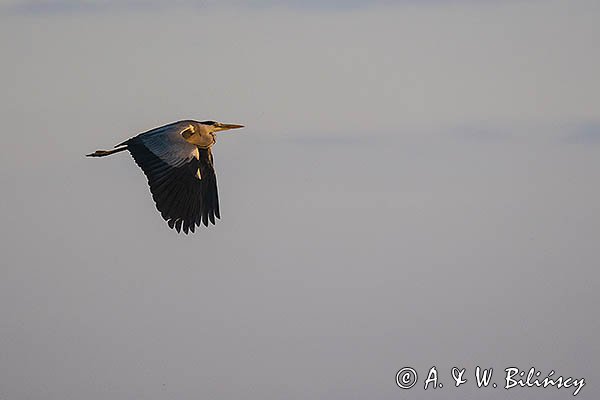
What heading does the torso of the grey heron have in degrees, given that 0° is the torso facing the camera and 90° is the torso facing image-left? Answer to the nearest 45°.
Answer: approximately 270°
